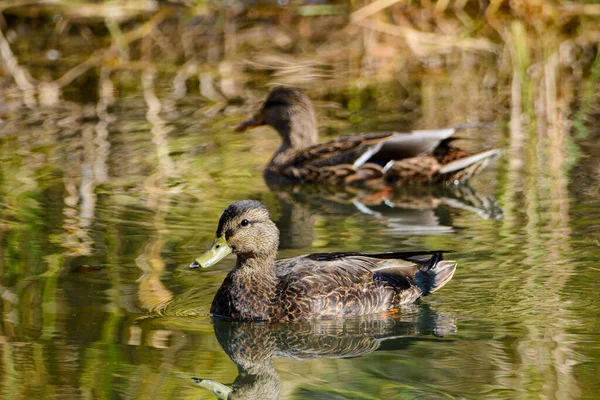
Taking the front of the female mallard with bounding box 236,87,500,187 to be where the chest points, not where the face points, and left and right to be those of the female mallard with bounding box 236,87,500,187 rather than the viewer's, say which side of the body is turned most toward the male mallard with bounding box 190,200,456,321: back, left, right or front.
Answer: left

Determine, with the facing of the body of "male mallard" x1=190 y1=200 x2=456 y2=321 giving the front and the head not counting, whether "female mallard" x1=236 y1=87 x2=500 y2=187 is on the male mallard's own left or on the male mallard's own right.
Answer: on the male mallard's own right

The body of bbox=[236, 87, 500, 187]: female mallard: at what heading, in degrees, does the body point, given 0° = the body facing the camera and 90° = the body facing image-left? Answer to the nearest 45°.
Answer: approximately 90°

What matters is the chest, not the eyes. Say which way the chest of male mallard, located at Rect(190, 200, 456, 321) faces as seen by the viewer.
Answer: to the viewer's left

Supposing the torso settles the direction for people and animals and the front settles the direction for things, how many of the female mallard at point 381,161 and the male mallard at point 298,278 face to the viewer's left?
2
